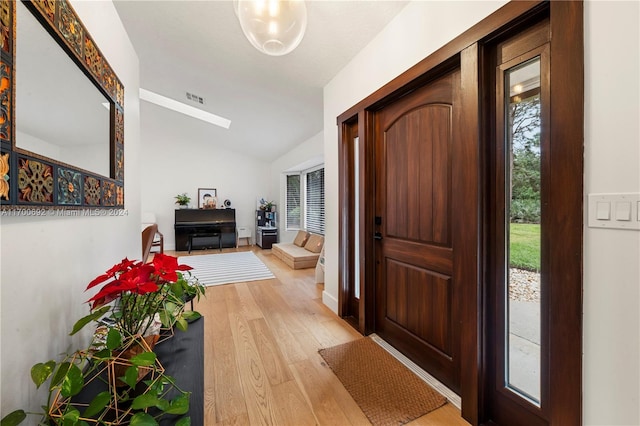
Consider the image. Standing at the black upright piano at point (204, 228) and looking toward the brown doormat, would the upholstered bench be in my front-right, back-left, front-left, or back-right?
front-left

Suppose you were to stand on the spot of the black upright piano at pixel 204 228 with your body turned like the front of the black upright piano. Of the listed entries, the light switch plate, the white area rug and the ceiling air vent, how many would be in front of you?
3

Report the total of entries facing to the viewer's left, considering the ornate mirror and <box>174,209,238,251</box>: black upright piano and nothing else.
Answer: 0

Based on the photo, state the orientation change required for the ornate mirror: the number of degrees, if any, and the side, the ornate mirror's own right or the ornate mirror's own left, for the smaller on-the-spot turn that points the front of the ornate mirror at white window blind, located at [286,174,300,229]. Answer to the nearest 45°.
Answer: approximately 90° to the ornate mirror's own left

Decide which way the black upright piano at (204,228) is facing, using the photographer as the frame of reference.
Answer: facing the viewer

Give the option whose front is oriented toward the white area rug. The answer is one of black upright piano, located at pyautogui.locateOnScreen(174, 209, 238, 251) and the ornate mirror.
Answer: the black upright piano

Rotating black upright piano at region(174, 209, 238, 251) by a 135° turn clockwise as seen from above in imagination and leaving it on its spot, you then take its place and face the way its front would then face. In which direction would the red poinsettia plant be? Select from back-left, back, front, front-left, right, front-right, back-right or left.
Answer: back-left

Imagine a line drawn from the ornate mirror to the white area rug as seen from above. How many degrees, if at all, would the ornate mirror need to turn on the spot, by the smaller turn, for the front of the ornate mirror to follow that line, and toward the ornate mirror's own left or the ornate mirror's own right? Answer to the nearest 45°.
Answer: approximately 90° to the ornate mirror's own left

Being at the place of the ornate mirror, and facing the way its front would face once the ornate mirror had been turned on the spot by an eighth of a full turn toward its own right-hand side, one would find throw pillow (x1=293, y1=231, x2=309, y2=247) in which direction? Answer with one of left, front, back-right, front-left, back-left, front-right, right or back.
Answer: back-left

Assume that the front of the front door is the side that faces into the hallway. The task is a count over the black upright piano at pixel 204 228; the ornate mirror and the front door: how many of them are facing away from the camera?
0

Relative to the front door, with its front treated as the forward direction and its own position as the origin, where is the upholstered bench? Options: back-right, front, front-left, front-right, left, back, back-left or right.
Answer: right

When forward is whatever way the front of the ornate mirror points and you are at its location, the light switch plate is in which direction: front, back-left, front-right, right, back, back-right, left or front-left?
front

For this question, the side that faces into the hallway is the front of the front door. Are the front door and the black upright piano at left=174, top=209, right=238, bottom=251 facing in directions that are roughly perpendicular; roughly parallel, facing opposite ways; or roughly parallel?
roughly perpendicular

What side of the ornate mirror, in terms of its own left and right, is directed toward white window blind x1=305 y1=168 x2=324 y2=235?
left

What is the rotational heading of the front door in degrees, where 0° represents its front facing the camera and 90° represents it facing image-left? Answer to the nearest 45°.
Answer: approximately 45°

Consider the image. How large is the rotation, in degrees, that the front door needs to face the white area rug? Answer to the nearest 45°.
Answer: approximately 90° to its right

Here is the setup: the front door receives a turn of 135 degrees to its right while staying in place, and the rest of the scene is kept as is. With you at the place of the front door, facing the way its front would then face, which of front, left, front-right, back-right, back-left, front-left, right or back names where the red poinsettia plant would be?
back-left

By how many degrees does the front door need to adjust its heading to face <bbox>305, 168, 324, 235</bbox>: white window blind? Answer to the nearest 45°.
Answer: approximately 90° to its right

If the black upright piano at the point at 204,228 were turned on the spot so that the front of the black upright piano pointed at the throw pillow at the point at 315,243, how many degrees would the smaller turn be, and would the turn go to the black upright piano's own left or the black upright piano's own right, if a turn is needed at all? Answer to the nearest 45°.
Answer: approximately 45° to the black upright piano's own left
